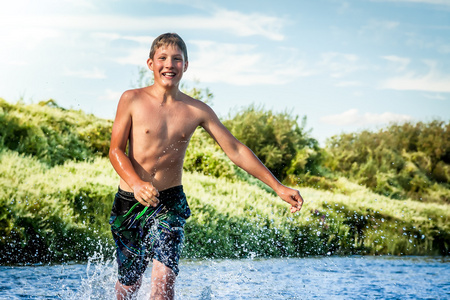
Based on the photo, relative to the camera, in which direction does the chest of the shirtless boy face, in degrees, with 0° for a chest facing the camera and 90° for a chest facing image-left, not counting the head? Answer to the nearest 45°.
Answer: approximately 0°
